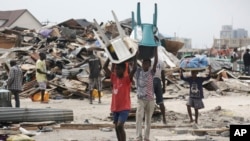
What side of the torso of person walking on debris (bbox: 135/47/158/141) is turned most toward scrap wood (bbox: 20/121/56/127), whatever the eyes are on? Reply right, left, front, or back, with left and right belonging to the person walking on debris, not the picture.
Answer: right

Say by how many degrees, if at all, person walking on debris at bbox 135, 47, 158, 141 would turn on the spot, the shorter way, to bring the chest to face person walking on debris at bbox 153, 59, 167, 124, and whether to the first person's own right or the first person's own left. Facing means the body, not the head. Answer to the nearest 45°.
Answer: approximately 180°

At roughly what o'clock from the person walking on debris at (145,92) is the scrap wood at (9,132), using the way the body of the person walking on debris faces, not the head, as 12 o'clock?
The scrap wood is roughly at 3 o'clock from the person walking on debris.

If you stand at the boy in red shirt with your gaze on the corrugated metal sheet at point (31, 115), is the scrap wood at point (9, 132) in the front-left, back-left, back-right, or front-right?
front-left

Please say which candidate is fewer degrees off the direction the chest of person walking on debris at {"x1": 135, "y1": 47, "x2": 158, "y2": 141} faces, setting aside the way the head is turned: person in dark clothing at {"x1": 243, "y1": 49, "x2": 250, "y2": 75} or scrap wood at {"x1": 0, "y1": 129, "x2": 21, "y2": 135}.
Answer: the scrap wood

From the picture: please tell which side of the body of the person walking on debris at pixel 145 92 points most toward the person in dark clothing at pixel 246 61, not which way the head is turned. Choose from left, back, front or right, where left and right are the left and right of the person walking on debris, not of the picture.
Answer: back

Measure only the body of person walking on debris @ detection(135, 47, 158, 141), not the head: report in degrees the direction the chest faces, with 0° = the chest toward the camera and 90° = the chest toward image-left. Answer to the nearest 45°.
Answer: approximately 0°

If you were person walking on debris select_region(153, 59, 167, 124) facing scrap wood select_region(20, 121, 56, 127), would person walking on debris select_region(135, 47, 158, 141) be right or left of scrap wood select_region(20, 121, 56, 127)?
left

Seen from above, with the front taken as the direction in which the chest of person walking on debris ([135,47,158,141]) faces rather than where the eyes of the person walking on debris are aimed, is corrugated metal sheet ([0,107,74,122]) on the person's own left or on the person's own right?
on the person's own right

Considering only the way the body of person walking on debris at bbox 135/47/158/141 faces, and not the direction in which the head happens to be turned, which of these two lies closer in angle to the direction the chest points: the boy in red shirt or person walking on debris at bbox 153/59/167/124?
the boy in red shirt
